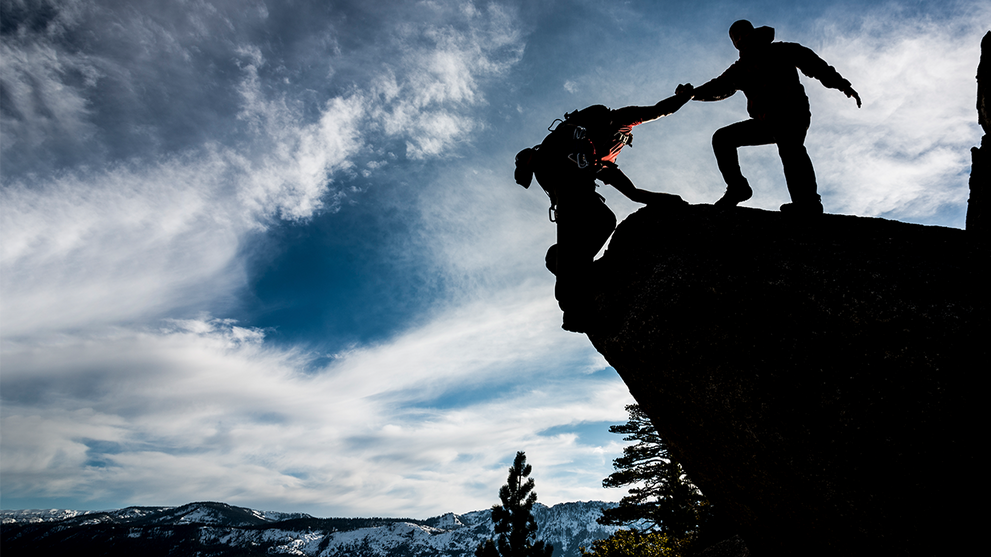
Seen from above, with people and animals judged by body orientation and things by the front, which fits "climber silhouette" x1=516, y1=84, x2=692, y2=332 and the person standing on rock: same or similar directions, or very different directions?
very different directions

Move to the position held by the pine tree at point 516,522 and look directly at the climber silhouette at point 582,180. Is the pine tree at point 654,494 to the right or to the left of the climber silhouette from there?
left

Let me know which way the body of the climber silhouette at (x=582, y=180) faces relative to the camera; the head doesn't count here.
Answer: to the viewer's right

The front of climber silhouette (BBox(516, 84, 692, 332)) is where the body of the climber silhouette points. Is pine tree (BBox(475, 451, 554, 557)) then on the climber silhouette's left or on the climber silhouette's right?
on the climber silhouette's left

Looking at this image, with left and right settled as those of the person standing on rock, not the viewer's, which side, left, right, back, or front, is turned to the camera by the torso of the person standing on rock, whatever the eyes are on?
left

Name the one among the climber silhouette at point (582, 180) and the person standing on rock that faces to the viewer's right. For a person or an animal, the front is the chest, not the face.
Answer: the climber silhouette

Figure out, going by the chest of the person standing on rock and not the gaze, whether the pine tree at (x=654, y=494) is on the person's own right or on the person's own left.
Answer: on the person's own right

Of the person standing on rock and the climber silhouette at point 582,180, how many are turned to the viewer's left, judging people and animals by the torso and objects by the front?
1

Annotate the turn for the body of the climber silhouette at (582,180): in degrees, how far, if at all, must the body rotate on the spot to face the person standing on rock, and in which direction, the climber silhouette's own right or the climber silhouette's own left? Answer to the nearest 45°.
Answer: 0° — they already face them
